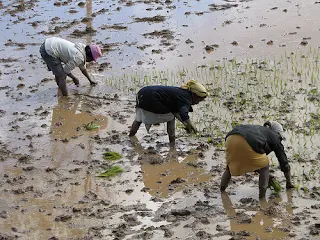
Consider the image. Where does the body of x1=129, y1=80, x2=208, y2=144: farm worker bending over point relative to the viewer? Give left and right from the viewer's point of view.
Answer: facing to the right of the viewer

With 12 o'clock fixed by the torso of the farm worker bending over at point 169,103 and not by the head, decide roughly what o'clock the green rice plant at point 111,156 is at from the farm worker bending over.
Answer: The green rice plant is roughly at 5 o'clock from the farm worker bending over.

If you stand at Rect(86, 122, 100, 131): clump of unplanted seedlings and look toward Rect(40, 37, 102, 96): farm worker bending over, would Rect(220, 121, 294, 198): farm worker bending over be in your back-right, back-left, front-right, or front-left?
back-right

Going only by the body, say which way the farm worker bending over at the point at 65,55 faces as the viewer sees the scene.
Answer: to the viewer's right

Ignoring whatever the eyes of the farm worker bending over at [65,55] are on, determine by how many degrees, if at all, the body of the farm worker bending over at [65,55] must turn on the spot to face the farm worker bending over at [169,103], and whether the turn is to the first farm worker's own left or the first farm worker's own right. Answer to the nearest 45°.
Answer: approximately 45° to the first farm worker's own right

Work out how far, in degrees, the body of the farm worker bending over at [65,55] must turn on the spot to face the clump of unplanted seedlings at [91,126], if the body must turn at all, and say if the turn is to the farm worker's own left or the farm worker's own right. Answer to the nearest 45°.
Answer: approximately 90° to the farm worker's own right

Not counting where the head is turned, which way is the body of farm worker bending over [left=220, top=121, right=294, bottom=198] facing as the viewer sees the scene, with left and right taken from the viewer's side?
facing away from the viewer and to the right of the viewer

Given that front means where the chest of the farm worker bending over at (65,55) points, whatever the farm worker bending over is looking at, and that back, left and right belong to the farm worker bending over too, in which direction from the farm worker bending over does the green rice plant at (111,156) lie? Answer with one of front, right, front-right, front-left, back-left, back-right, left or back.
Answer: right

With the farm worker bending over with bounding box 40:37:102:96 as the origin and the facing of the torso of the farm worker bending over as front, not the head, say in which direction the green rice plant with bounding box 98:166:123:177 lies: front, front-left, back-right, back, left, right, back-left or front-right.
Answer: right

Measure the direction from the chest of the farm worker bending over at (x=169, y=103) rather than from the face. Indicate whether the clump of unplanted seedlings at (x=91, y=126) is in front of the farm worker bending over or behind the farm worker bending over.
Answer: behind

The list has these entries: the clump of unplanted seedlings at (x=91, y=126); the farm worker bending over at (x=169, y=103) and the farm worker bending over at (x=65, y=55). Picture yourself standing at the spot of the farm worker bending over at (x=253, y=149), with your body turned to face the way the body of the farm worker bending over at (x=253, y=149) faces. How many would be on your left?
3

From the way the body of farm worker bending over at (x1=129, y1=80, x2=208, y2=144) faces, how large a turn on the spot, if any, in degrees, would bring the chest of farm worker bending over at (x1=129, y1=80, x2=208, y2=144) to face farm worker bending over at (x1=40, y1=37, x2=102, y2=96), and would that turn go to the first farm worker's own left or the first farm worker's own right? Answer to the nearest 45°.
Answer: approximately 135° to the first farm worker's own left

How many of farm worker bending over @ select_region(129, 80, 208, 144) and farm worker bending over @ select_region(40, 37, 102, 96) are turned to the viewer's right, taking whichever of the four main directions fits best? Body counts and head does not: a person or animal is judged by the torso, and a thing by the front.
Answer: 2

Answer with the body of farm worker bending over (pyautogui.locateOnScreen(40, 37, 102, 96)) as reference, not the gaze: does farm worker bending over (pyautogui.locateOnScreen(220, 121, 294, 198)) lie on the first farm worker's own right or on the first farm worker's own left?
on the first farm worker's own right
